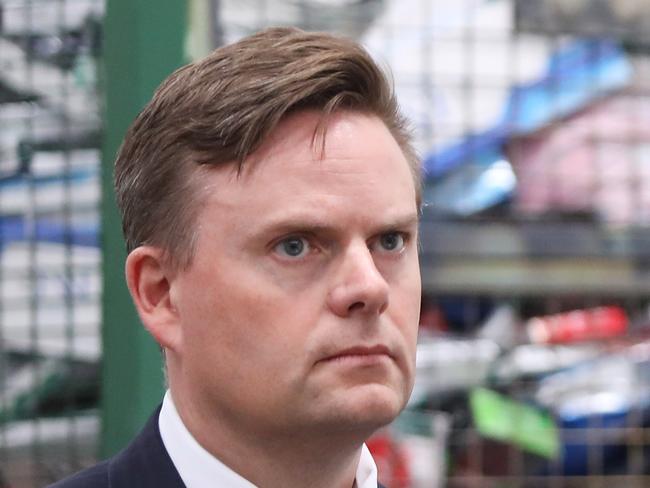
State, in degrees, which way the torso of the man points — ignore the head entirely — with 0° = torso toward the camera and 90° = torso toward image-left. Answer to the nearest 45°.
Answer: approximately 315°

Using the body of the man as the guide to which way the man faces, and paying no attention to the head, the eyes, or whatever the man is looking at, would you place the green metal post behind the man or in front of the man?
behind

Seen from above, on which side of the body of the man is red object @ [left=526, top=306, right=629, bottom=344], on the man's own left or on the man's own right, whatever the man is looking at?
on the man's own left

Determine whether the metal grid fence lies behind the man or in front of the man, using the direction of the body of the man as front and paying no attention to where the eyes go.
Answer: behind

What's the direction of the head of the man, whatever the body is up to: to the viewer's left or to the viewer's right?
to the viewer's right
